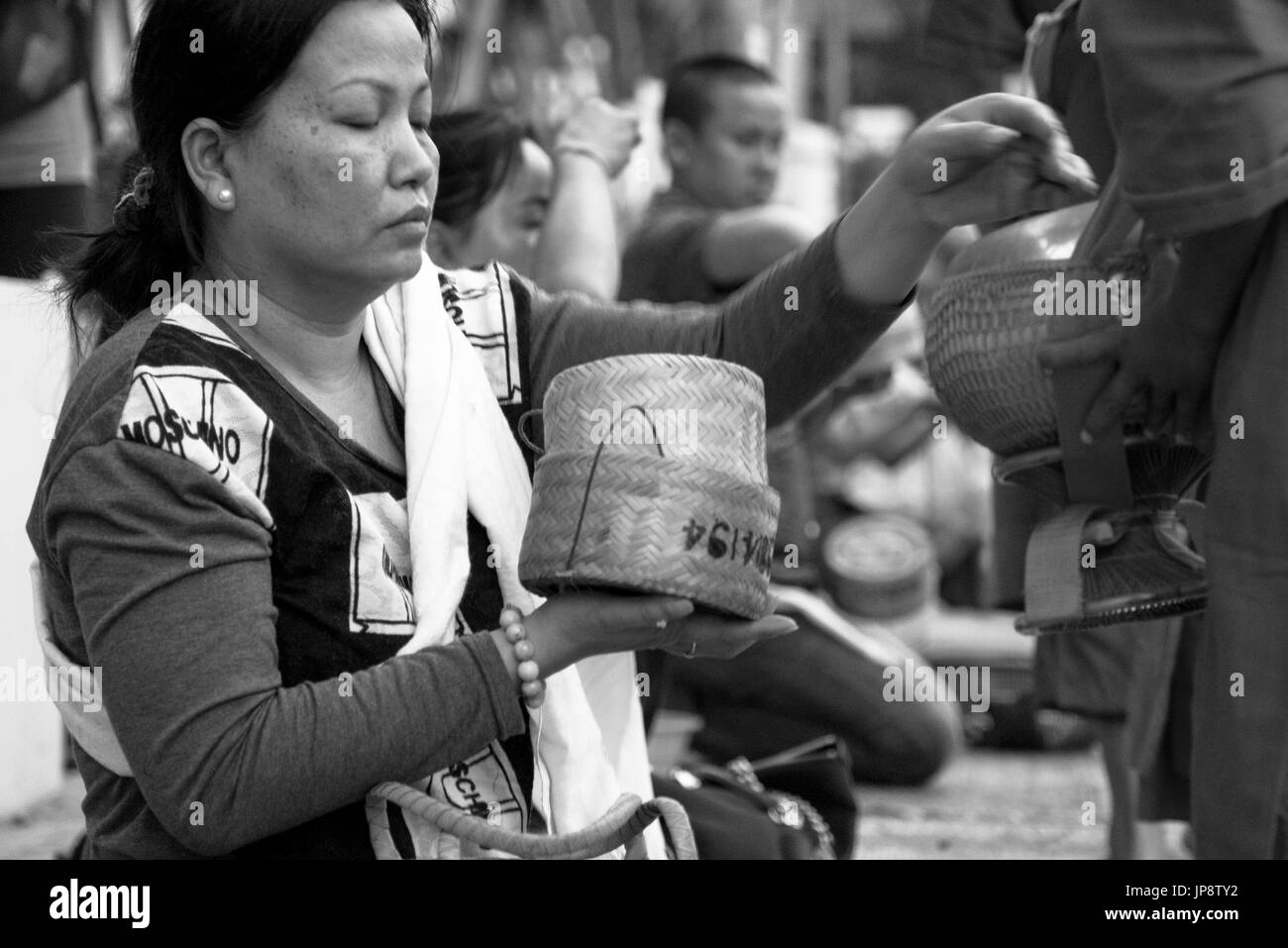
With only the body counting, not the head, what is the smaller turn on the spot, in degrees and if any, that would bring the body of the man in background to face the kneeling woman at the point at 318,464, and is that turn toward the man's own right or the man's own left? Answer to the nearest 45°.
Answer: approximately 45° to the man's own right

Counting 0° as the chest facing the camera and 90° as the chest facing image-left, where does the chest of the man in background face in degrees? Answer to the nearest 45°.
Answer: approximately 315°

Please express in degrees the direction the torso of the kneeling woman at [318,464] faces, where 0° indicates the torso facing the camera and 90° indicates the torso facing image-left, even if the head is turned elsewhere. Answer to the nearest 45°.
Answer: approximately 315°

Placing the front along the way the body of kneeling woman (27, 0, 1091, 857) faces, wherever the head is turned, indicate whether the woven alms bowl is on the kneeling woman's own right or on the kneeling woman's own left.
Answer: on the kneeling woman's own left
